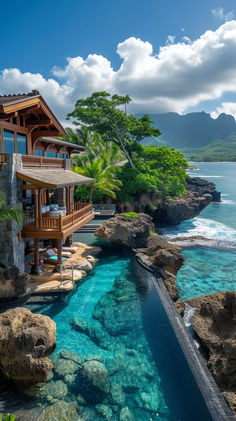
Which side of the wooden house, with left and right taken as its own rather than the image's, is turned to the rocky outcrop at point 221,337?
front

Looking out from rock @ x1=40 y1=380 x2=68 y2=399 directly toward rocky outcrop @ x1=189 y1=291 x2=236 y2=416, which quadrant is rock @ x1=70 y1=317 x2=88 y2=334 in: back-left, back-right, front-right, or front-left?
front-left

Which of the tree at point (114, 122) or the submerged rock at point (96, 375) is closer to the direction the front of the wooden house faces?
the submerged rock

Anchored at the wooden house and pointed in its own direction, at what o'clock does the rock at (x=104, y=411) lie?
The rock is roughly at 1 o'clock from the wooden house.

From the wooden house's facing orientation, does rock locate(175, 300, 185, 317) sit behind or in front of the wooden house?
in front

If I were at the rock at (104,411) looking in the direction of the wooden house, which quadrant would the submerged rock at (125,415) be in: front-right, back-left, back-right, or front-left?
back-right

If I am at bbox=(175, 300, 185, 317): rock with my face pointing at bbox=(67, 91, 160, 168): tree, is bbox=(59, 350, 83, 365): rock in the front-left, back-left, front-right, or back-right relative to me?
back-left

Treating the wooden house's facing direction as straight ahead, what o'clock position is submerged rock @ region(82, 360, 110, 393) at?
The submerged rock is roughly at 1 o'clock from the wooden house.

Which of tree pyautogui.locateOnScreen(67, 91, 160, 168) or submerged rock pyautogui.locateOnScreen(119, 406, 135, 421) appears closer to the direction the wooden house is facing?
the submerged rock
